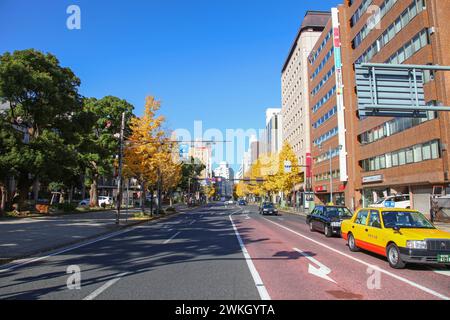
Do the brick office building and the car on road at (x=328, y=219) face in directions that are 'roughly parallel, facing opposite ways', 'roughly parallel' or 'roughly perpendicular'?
roughly perpendicular

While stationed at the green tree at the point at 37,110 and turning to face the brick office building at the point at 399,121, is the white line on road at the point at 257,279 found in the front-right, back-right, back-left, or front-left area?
front-right

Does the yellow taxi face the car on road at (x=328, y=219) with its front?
no

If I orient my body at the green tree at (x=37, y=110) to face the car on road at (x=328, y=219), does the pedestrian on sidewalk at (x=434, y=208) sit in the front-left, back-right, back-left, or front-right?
front-left

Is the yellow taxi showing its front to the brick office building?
no

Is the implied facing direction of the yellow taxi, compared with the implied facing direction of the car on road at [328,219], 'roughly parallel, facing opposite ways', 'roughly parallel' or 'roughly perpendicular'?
roughly parallel

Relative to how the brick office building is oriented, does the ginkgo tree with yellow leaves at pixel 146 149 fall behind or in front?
in front

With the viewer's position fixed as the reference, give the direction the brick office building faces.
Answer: facing the viewer and to the left of the viewer

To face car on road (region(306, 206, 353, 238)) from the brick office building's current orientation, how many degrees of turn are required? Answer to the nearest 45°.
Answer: approximately 45° to its left

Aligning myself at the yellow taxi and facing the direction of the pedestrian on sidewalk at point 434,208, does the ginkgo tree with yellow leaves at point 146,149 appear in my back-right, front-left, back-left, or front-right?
front-left

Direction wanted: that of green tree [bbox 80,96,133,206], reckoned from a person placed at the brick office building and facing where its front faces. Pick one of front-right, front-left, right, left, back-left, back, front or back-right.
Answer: front-right

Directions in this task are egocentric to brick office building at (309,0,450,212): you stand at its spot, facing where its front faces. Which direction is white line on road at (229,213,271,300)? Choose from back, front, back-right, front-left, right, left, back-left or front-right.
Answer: front-left

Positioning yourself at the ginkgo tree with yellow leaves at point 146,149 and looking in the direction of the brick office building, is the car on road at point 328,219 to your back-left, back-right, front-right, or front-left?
front-right

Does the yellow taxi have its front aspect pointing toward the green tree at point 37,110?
no

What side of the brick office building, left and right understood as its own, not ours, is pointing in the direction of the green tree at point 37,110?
front

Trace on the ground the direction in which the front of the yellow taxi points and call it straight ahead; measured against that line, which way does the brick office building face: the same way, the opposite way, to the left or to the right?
to the right

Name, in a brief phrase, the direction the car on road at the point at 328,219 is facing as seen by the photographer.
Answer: facing the viewer and to the right of the viewer
